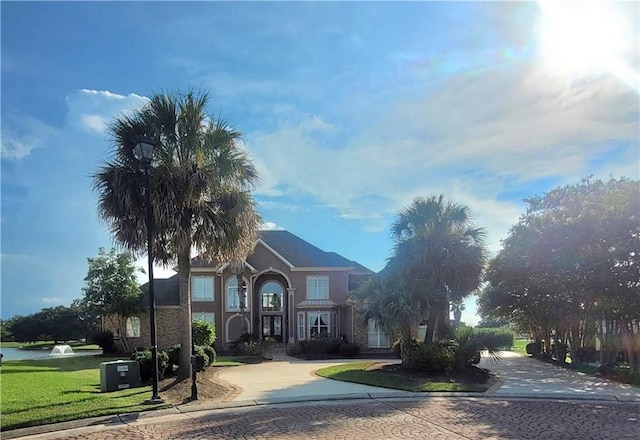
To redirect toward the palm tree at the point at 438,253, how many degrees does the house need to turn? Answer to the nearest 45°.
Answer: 0° — it already faces it

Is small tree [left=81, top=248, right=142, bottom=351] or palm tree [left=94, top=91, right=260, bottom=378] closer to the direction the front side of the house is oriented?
the palm tree

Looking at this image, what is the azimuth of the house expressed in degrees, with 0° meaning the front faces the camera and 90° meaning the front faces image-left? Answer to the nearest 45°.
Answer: approximately 0°

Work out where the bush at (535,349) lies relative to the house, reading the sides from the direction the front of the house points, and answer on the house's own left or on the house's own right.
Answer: on the house's own left

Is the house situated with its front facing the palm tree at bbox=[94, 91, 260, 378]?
yes

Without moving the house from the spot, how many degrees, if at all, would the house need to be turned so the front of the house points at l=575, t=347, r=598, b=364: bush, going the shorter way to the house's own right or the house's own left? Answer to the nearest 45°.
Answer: approximately 45° to the house's own left

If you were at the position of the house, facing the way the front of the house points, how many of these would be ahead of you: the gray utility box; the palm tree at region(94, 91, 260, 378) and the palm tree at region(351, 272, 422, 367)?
3
